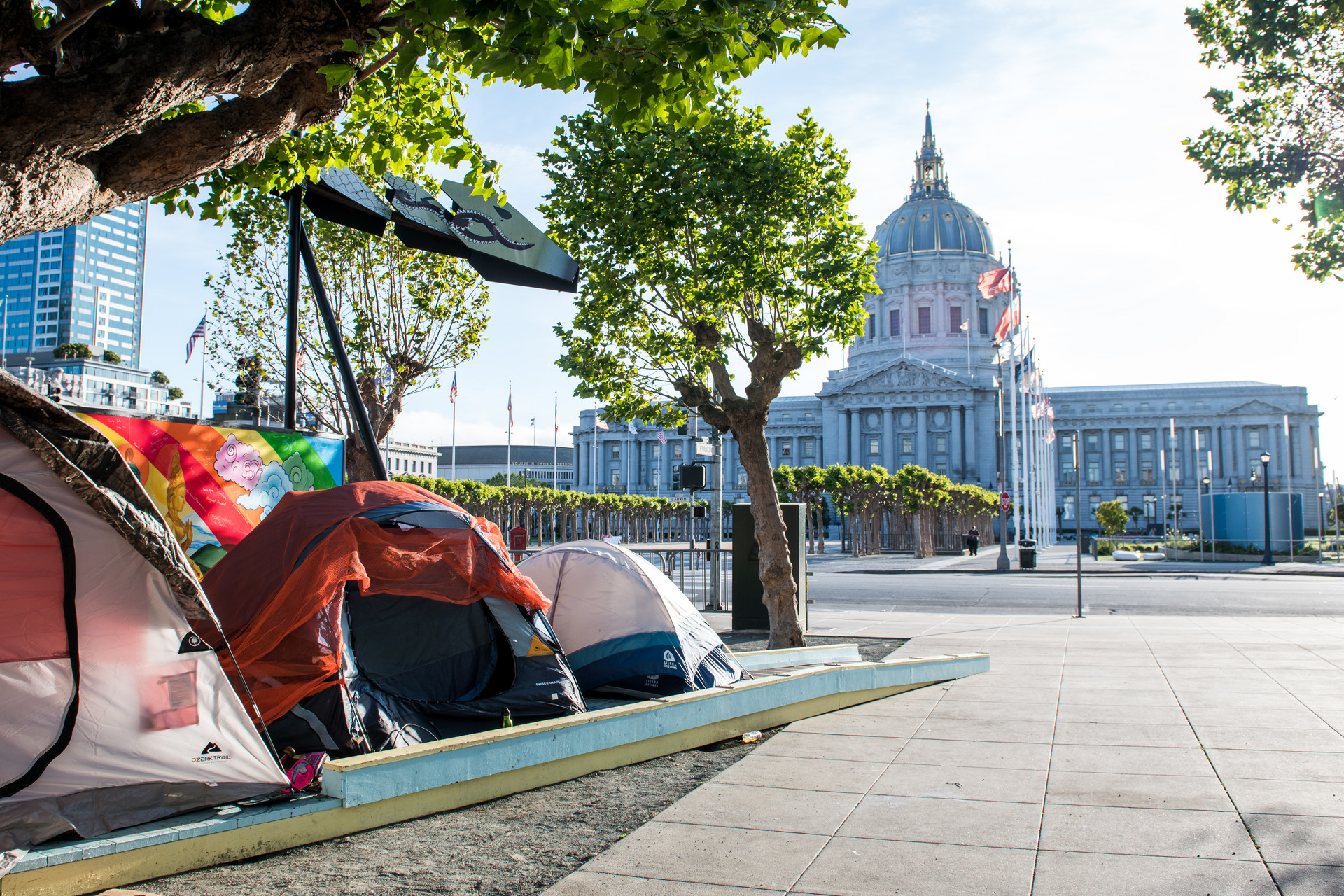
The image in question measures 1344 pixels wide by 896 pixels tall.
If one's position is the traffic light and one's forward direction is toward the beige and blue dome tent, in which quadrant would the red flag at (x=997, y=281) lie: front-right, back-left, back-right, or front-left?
back-left

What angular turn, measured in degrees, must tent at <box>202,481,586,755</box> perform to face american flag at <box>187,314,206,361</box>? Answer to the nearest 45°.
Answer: approximately 135° to its left

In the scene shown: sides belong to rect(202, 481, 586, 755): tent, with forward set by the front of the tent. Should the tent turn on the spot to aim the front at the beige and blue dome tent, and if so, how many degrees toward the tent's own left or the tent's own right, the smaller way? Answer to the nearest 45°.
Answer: approximately 90° to the tent's own left

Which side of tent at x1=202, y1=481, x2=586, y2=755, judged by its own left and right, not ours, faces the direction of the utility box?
left

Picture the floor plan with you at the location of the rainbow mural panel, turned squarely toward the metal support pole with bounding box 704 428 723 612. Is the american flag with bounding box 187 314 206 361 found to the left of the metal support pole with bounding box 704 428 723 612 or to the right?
left

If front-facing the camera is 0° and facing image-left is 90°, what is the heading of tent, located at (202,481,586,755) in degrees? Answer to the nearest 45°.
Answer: approximately 315°

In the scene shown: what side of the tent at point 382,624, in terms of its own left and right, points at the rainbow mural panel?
back

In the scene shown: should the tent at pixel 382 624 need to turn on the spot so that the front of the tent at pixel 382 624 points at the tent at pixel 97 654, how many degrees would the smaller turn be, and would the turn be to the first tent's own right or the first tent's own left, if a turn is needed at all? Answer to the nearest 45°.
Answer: approximately 90° to the first tent's own right

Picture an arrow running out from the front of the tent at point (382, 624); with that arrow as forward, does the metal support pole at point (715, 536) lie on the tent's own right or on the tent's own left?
on the tent's own left
